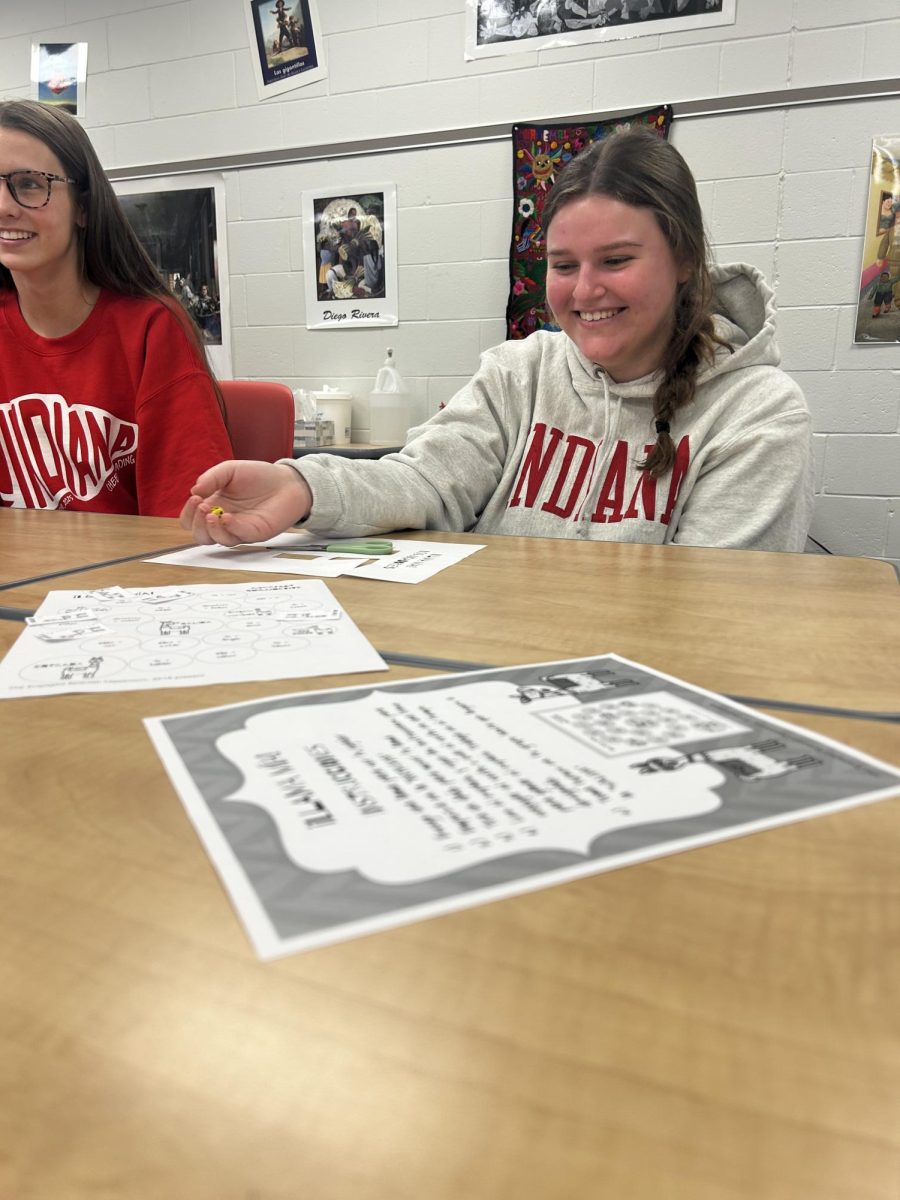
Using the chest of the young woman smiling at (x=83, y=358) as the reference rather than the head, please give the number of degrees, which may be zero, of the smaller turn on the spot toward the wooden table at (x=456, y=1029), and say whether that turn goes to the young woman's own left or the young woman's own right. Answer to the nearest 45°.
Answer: approximately 45° to the young woman's own left

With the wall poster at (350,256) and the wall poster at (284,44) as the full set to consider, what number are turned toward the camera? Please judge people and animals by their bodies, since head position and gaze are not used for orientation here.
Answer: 2

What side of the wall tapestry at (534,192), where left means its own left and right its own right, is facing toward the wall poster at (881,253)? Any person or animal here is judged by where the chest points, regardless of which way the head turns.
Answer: left

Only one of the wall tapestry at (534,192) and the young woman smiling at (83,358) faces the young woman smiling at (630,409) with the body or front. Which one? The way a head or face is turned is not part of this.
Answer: the wall tapestry

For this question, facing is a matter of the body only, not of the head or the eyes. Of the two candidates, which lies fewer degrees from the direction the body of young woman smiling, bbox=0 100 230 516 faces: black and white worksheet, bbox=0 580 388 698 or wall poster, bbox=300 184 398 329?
the black and white worksheet

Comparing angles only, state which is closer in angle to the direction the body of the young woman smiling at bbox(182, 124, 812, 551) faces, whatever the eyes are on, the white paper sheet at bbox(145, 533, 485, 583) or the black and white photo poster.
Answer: the white paper sheet

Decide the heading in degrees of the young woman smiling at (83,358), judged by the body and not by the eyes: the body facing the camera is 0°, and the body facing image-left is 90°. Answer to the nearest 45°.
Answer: approximately 45°

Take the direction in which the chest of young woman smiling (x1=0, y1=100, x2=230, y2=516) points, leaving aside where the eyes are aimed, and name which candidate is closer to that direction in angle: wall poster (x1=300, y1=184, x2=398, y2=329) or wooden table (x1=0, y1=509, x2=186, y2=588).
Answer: the wooden table

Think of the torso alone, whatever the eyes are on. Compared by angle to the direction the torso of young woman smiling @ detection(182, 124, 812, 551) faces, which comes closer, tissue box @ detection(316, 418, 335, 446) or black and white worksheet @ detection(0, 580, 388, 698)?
the black and white worksheet

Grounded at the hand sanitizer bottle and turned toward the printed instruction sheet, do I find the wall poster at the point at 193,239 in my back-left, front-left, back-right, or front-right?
back-right

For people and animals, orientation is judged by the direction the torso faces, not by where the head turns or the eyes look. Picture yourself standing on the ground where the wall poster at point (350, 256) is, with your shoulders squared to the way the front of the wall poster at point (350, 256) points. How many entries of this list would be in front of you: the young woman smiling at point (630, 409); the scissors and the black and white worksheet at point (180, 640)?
3

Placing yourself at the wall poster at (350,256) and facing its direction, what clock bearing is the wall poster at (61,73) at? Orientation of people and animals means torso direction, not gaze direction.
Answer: the wall poster at (61,73) is roughly at 4 o'clock from the wall poster at (350,256).
